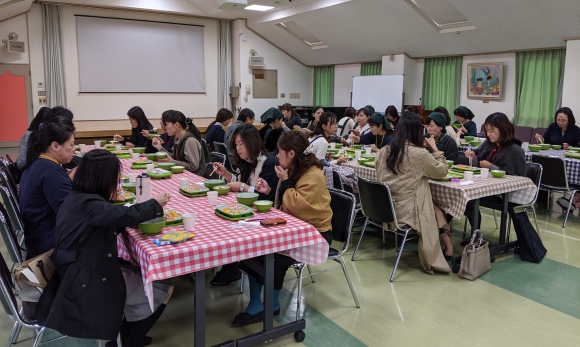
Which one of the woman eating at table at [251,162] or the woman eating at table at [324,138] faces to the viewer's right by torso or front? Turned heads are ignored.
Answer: the woman eating at table at [324,138]

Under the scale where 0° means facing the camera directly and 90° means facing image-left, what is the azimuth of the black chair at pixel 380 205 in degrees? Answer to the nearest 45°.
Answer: approximately 225°

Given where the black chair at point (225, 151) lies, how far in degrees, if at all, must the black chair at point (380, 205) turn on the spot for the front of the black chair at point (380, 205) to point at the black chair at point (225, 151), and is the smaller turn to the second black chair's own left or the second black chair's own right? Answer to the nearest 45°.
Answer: approximately 90° to the second black chair's own left

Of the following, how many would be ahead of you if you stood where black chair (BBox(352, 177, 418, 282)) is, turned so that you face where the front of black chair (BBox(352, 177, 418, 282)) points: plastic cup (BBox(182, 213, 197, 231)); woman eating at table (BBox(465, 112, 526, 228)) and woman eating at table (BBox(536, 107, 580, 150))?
2

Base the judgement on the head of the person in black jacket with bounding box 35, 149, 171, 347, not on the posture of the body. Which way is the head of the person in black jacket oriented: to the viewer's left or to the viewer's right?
to the viewer's right

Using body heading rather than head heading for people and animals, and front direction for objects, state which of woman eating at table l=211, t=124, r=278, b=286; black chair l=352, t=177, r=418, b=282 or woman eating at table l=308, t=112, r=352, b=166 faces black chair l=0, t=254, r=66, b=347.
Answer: woman eating at table l=211, t=124, r=278, b=286

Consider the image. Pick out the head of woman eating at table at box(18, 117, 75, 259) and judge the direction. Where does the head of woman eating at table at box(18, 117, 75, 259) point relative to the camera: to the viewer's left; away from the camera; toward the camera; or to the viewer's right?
to the viewer's right

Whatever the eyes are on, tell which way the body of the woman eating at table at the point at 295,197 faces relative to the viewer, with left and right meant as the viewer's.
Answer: facing to the left of the viewer
